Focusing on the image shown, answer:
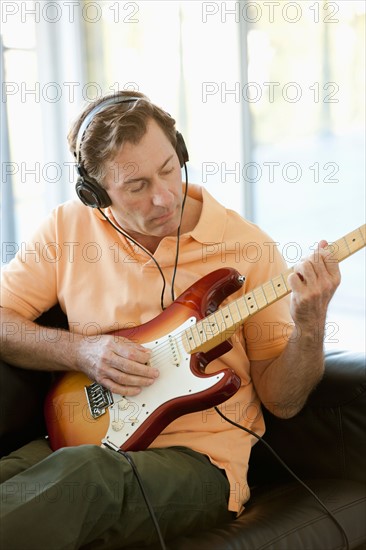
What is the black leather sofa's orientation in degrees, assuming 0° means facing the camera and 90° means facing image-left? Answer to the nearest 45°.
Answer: approximately 0°

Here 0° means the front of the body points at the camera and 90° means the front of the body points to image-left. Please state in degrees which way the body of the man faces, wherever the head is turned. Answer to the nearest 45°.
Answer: approximately 0°
